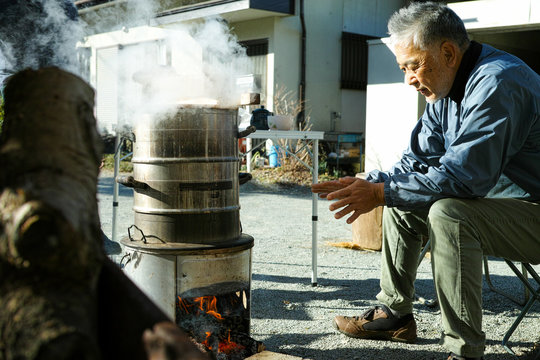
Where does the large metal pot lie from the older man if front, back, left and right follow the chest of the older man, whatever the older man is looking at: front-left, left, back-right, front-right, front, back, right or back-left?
front

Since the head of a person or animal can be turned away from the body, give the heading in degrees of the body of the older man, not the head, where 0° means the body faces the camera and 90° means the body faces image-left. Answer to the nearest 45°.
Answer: approximately 90°

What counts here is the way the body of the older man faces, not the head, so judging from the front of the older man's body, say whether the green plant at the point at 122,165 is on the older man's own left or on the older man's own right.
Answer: on the older man's own right

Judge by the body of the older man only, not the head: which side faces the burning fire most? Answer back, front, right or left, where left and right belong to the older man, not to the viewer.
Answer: front

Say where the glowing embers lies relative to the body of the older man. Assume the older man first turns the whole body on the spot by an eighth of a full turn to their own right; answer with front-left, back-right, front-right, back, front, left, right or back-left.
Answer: front-left
